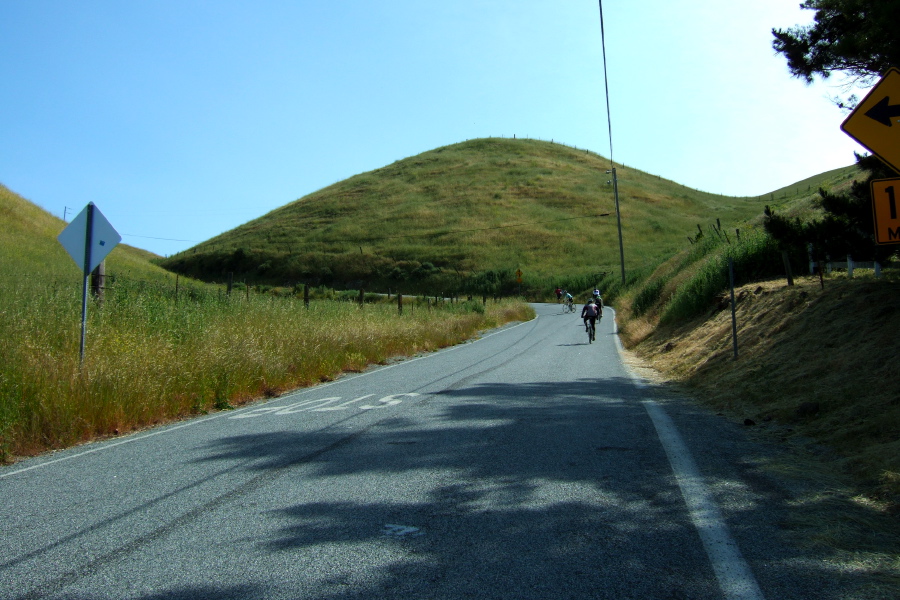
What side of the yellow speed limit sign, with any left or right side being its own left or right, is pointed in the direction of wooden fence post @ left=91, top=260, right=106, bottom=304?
right

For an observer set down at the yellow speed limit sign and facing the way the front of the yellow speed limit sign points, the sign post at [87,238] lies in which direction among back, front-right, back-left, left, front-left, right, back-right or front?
right

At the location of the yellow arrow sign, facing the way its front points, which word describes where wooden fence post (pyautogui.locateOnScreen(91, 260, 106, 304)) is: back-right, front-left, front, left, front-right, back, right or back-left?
right

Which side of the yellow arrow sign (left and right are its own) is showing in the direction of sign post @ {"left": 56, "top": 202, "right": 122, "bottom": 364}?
right

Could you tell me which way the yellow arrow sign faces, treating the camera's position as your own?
facing the viewer

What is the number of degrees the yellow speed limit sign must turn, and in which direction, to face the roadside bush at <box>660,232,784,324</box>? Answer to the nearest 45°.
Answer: approximately 180°

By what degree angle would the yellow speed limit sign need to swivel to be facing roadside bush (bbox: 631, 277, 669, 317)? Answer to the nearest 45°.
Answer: approximately 180°

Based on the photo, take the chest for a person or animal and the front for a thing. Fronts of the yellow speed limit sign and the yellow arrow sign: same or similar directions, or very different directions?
same or similar directions

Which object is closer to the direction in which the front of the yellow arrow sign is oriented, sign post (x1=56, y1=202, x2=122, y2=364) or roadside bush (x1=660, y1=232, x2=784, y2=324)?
the sign post

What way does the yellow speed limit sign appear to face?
toward the camera

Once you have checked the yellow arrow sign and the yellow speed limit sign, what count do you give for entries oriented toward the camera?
2
